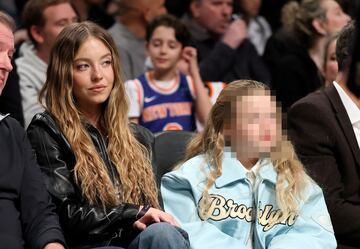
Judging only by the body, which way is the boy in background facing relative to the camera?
toward the camera

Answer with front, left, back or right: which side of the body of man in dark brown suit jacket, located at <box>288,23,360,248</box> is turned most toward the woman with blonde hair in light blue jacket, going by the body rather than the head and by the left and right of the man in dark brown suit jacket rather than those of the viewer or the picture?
right

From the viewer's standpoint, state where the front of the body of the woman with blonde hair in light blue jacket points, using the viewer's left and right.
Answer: facing the viewer

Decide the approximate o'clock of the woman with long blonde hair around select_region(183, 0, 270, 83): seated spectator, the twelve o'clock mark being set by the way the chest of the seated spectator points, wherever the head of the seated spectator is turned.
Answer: The woman with long blonde hair is roughly at 2 o'clock from the seated spectator.

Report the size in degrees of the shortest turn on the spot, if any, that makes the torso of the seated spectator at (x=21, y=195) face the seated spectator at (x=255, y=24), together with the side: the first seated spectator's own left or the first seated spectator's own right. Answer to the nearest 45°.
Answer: approximately 90° to the first seated spectator's own left

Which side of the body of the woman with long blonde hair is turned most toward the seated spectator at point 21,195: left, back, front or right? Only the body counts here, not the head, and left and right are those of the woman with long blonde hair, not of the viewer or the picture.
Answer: right
